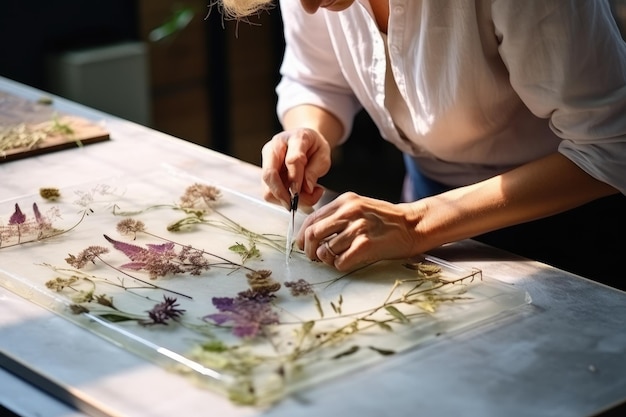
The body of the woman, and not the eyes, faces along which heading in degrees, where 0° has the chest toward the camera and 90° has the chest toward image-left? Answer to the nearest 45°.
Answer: approximately 45°

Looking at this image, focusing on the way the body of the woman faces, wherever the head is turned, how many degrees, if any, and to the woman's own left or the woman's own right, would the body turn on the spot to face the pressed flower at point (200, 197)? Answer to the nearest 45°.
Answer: approximately 45° to the woman's own right

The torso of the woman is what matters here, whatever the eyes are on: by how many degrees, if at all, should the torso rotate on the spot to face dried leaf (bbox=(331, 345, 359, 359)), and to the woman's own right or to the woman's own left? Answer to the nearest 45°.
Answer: approximately 45° to the woman's own left

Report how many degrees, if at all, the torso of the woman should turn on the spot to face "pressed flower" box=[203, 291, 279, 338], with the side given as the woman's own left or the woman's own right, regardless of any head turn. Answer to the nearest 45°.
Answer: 0° — they already face it

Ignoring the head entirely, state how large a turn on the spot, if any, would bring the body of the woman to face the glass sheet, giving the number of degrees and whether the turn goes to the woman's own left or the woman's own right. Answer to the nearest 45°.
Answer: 0° — they already face it
